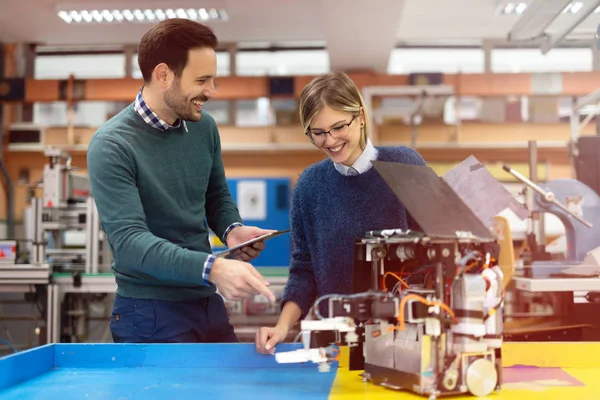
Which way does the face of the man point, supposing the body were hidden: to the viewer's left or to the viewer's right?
to the viewer's right

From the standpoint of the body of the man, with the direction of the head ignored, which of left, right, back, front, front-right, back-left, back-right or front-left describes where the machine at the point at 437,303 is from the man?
front

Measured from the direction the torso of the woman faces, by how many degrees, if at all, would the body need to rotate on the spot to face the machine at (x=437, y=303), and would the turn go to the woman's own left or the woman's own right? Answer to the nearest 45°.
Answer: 0° — they already face it

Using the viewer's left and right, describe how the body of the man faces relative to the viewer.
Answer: facing the viewer and to the right of the viewer

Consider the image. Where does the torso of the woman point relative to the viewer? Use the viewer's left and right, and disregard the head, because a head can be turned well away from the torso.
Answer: facing the viewer

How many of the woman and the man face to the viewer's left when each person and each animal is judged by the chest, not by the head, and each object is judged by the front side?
0

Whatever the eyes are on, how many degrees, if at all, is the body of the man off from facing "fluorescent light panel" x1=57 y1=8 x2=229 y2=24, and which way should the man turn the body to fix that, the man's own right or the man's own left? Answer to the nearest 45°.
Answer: approximately 135° to the man's own left

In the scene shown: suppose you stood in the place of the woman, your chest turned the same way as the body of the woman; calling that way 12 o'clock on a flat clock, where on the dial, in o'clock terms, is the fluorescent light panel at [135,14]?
The fluorescent light panel is roughly at 5 o'clock from the woman.
